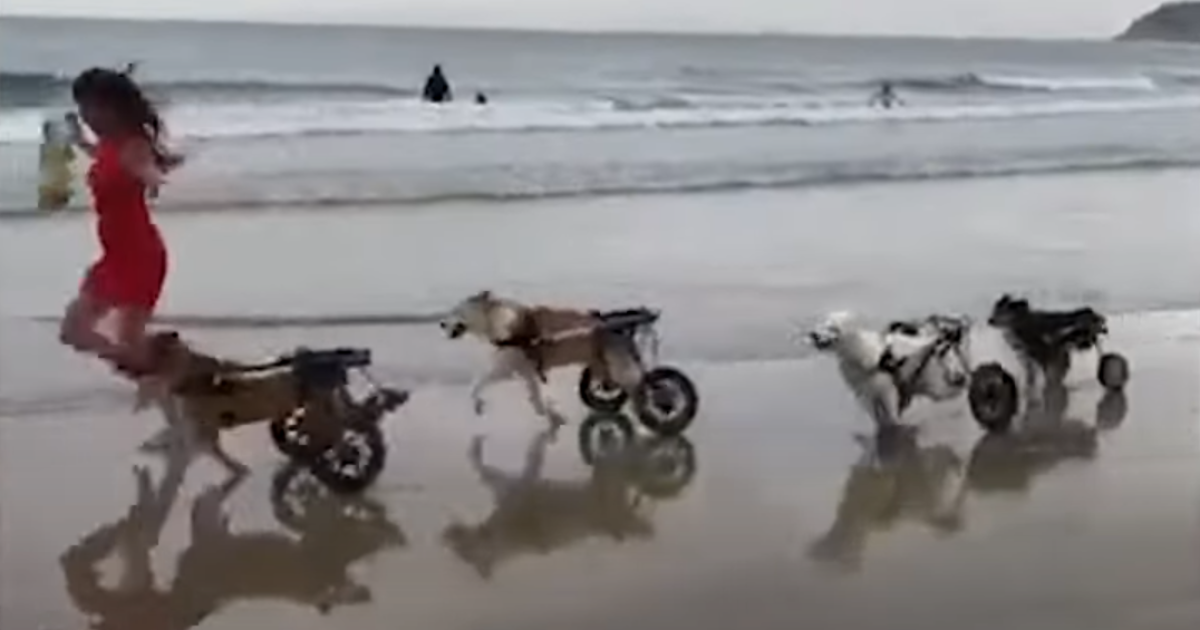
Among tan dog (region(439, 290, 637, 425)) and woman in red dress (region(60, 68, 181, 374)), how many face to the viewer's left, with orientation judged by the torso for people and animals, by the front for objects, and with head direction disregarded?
2

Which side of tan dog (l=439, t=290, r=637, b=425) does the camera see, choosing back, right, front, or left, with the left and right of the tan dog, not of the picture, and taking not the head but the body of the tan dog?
left

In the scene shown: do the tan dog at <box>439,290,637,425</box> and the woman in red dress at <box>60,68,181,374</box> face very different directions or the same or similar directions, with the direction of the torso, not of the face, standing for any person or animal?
same or similar directions

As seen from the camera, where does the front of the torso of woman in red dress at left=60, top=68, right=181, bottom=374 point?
to the viewer's left
